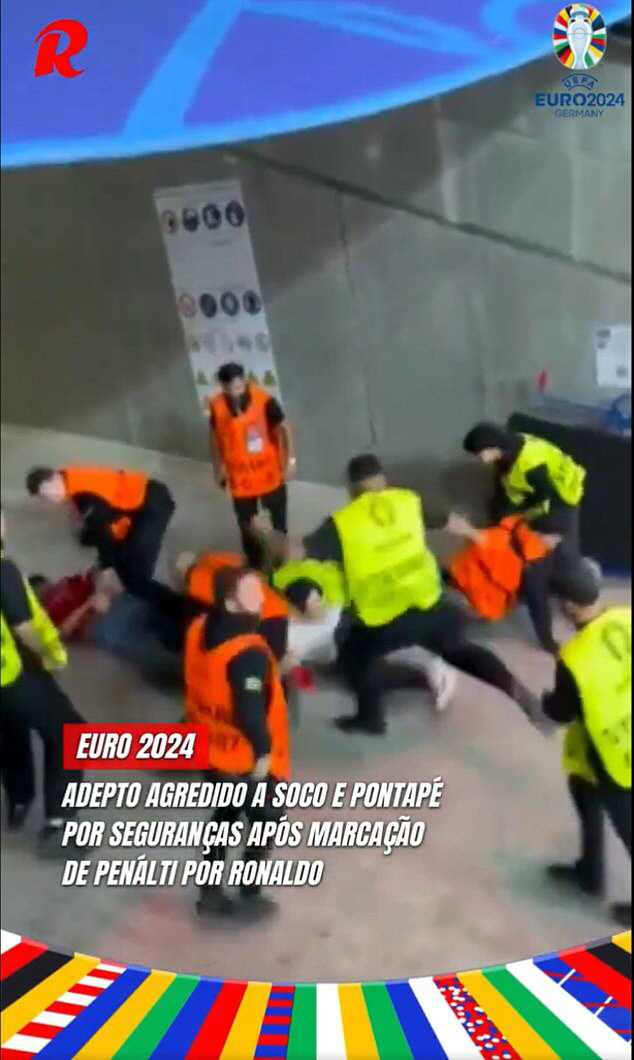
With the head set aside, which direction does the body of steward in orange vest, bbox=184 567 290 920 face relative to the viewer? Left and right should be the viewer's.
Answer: facing away from the viewer and to the right of the viewer

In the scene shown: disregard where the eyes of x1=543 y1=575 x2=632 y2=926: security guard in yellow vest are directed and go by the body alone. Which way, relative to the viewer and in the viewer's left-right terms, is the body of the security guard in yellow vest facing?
facing away from the viewer and to the left of the viewer
